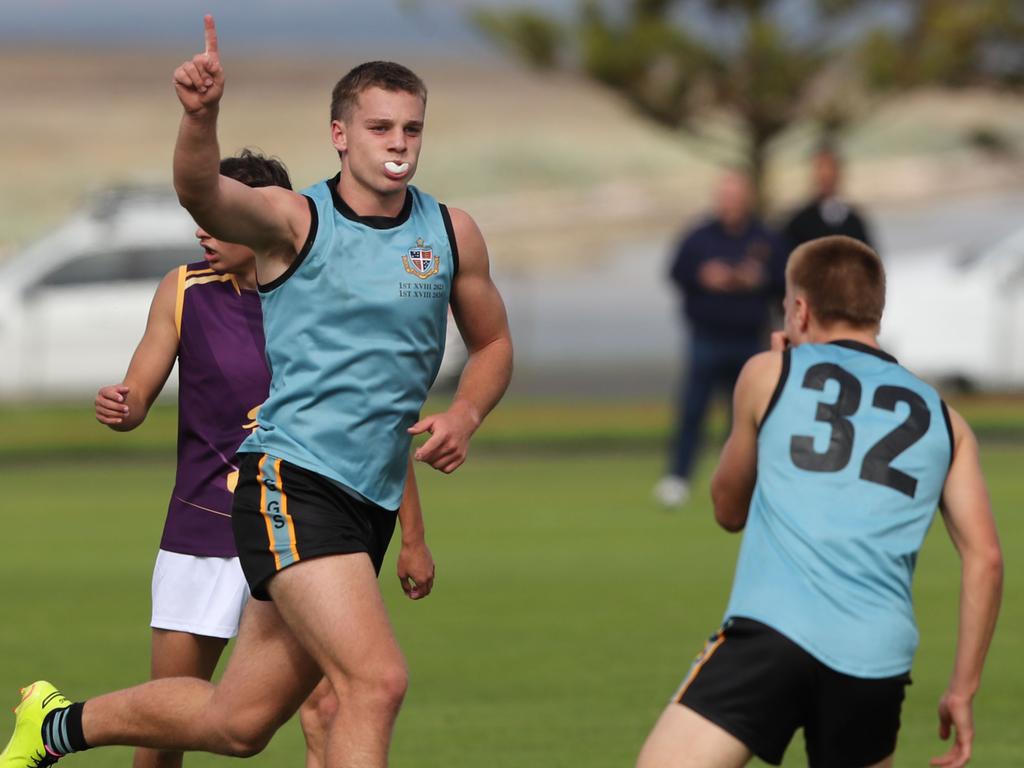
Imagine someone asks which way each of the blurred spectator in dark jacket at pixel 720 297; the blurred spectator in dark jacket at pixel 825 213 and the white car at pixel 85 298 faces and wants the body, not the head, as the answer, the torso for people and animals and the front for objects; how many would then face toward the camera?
2

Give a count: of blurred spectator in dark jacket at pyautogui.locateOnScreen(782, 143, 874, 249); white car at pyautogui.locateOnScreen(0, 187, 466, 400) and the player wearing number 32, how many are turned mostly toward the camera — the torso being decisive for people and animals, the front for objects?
1

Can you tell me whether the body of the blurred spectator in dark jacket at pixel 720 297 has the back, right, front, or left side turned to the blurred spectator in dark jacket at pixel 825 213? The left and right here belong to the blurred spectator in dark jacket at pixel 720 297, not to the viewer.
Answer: back

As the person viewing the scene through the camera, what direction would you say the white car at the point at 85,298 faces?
facing to the left of the viewer

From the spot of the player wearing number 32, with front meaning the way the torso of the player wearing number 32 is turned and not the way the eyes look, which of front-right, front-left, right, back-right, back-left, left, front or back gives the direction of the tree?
front-right

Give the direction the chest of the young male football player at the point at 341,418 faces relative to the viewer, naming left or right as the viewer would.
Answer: facing the viewer and to the right of the viewer

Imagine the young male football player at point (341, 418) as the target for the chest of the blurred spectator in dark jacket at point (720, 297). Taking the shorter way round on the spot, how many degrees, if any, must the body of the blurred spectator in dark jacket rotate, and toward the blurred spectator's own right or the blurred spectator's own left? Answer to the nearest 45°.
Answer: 0° — they already face them

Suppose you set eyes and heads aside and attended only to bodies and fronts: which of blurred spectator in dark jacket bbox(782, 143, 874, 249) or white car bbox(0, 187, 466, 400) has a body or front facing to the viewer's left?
the white car

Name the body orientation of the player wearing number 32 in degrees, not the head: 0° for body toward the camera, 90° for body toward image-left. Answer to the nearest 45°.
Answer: approximately 135°

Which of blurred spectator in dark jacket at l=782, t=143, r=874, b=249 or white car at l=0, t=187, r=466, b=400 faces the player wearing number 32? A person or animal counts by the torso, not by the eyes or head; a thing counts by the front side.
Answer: the blurred spectator in dark jacket

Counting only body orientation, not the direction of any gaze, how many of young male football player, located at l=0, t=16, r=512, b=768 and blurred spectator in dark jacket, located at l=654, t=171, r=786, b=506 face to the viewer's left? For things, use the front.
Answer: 0

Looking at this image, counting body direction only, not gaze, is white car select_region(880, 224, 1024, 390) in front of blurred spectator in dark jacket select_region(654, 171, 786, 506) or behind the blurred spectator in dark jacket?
behind

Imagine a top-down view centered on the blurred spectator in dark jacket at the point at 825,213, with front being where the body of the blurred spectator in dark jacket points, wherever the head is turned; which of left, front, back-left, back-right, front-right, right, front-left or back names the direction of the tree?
back

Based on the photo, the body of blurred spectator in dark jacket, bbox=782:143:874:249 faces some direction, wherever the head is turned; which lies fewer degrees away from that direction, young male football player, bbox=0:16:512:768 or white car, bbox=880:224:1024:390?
the young male football player
